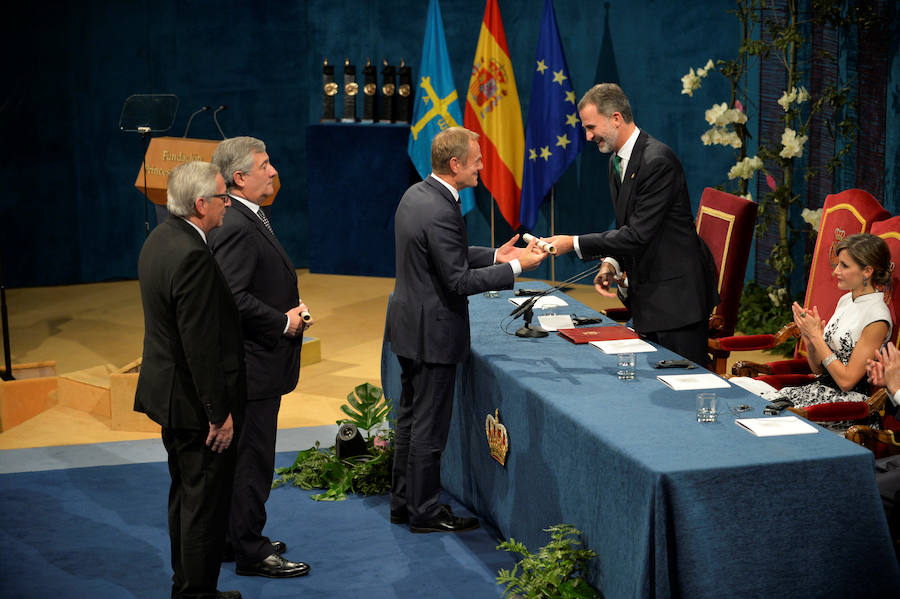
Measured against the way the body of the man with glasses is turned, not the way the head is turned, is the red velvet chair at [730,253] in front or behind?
in front

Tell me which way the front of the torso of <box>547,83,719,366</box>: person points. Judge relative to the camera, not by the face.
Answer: to the viewer's left

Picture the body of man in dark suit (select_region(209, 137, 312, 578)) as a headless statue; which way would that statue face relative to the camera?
to the viewer's right

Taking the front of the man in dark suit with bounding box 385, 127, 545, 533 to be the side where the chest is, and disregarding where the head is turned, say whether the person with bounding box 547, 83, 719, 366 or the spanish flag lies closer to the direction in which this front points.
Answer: the person

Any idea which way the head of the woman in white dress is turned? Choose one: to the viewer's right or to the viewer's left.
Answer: to the viewer's left

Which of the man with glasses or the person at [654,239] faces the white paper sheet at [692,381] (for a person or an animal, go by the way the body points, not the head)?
the man with glasses

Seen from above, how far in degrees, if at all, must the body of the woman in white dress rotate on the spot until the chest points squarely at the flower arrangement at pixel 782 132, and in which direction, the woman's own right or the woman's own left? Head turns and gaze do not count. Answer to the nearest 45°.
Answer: approximately 90° to the woman's own right

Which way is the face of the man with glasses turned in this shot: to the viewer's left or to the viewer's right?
to the viewer's right

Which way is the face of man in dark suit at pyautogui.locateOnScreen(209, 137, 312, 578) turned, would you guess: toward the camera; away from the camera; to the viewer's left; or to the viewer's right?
to the viewer's right

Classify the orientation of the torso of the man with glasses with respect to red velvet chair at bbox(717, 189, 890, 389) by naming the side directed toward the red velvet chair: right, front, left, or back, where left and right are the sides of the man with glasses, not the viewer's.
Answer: front

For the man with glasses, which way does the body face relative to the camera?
to the viewer's right

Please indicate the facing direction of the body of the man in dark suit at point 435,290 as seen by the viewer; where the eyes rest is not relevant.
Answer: to the viewer's right

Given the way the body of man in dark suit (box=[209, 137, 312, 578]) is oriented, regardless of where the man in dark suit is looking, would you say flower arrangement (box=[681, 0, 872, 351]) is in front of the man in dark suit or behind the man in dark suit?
in front

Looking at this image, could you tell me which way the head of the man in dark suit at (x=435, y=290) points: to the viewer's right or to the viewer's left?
to the viewer's right

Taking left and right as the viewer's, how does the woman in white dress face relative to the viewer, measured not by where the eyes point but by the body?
facing to the left of the viewer
